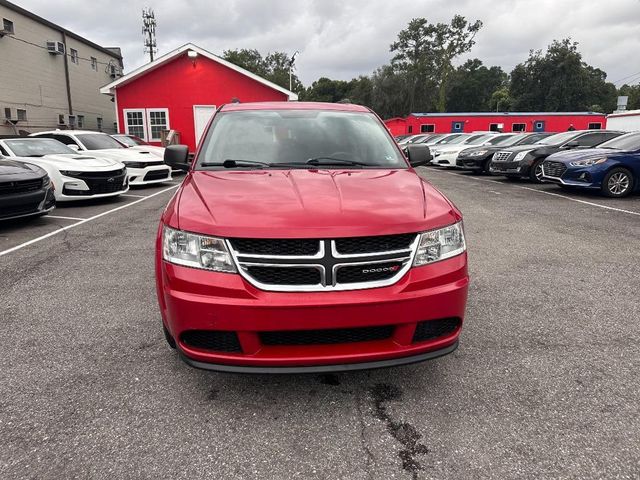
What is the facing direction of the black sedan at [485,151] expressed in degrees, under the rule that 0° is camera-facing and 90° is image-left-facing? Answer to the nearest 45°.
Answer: approximately 45°

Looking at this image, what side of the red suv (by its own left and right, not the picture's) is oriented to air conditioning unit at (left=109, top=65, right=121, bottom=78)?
back

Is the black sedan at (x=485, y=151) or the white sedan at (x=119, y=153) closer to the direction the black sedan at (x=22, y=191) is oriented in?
the black sedan

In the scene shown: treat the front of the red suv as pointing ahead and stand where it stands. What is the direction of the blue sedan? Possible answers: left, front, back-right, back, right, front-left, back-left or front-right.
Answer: back-left

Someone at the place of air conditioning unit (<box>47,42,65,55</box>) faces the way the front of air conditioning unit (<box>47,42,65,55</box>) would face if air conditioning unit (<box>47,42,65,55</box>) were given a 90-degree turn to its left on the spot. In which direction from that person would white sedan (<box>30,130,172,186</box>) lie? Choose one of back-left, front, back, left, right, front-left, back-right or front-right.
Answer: back-right

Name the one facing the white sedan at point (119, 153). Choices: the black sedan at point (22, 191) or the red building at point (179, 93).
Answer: the red building

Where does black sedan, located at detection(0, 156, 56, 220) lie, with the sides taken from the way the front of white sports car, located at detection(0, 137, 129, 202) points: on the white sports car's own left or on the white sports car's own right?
on the white sports car's own right

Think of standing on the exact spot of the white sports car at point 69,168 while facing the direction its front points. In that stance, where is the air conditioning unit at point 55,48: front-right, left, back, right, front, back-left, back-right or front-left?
back-left

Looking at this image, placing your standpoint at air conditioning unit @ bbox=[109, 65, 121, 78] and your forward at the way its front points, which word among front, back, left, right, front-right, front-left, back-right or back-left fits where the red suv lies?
front-right

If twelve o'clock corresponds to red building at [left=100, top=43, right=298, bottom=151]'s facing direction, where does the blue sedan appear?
The blue sedan is roughly at 11 o'clock from the red building.

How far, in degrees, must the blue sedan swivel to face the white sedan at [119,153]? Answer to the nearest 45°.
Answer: approximately 45° to its right

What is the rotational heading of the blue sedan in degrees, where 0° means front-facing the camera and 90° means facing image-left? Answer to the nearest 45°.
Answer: approximately 45°
